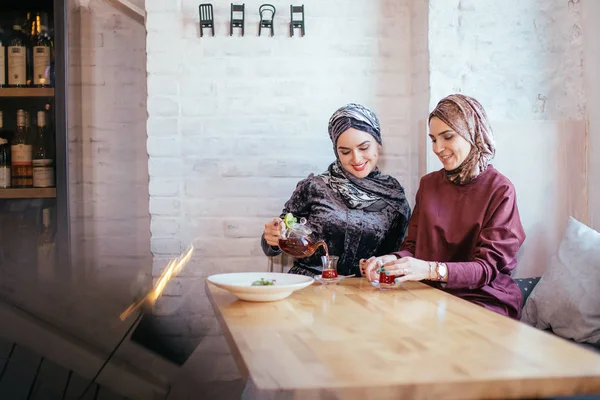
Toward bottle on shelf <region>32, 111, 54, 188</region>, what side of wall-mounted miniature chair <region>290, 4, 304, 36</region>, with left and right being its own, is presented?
right

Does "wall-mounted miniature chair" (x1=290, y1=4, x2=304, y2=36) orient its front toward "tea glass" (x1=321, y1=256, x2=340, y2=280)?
yes

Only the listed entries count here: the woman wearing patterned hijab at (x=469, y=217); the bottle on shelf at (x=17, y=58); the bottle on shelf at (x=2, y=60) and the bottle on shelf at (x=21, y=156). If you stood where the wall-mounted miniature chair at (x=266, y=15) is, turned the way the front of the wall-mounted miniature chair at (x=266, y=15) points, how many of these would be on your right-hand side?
3

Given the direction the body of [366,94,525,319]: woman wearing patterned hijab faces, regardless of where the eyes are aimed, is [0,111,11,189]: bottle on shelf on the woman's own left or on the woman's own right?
on the woman's own right

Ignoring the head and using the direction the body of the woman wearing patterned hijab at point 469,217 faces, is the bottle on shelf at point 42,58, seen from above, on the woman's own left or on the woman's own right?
on the woman's own right

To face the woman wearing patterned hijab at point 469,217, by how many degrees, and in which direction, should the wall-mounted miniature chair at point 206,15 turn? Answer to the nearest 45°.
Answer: approximately 45° to its left

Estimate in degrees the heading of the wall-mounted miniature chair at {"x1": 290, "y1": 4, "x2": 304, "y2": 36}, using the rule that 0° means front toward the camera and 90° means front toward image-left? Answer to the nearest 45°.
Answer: approximately 0°

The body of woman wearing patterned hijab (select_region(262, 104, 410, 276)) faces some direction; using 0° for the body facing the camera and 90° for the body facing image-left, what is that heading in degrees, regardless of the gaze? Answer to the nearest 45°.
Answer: approximately 0°

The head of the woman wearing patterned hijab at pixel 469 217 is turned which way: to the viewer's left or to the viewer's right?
to the viewer's left
